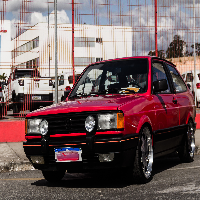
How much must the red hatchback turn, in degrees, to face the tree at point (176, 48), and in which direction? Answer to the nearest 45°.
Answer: approximately 135° to its right

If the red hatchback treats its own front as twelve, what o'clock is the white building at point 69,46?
The white building is roughly at 4 o'clock from the red hatchback.

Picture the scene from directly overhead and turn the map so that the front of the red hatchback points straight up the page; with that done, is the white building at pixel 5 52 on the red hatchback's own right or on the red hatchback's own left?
on the red hatchback's own right

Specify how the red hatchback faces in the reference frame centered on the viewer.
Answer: facing the viewer and to the left of the viewer

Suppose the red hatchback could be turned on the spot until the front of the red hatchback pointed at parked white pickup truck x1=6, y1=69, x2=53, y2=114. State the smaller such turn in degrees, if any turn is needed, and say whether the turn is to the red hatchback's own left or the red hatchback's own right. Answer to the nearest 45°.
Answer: approximately 135° to the red hatchback's own right
